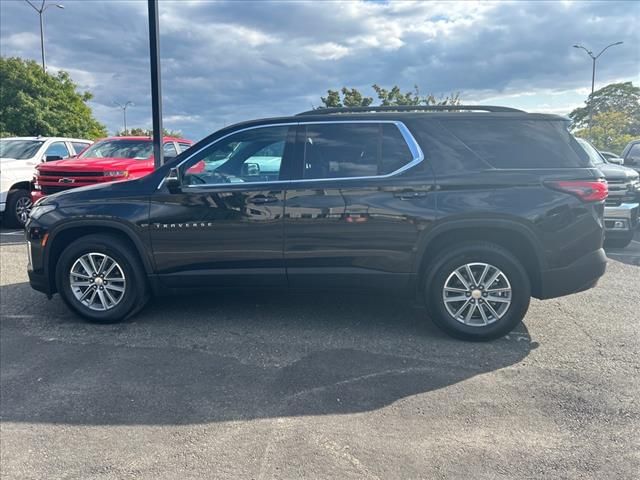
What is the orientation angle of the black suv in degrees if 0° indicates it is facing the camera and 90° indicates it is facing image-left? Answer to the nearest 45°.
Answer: approximately 90°

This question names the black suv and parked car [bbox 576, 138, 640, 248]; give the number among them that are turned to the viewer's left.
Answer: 1

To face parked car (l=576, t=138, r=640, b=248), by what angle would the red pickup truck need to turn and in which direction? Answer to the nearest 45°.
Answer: approximately 90° to its left

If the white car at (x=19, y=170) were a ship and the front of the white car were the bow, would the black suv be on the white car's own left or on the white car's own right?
on the white car's own left

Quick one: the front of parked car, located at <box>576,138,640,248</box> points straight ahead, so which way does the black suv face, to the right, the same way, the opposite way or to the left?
to the right

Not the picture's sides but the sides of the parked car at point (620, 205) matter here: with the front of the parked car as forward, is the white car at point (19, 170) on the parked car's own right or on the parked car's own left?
on the parked car's own right

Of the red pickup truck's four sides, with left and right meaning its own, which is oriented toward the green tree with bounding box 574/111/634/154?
back

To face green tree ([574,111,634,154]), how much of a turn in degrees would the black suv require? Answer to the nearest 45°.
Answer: approximately 135° to its right

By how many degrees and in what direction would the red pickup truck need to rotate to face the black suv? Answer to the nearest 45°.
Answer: approximately 45° to its left

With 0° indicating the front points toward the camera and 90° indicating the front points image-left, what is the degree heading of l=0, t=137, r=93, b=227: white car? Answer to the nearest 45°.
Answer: approximately 45°
